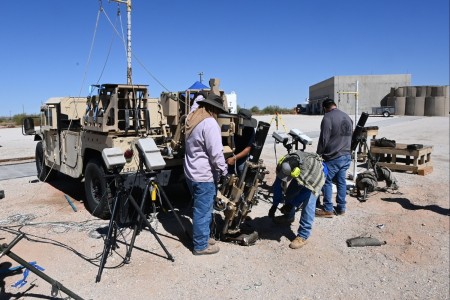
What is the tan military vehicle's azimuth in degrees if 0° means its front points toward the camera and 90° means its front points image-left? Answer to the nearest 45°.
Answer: approximately 135°

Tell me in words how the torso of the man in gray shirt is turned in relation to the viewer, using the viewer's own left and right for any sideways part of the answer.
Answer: facing away from the viewer and to the left of the viewer

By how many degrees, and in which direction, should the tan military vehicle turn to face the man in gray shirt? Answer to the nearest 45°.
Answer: approximately 135° to its right

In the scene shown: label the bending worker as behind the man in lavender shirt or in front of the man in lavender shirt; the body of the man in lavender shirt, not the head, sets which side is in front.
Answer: in front

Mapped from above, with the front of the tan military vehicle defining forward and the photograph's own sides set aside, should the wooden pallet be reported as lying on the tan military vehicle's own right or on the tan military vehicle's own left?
on the tan military vehicle's own right

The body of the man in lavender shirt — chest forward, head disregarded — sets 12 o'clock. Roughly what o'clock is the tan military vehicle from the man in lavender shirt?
The tan military vehicle is roughly at 8 o'clock from the man in lavender shirt.

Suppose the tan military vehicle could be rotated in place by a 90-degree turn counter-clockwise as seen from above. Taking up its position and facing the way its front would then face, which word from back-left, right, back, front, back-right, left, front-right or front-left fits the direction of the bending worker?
left
